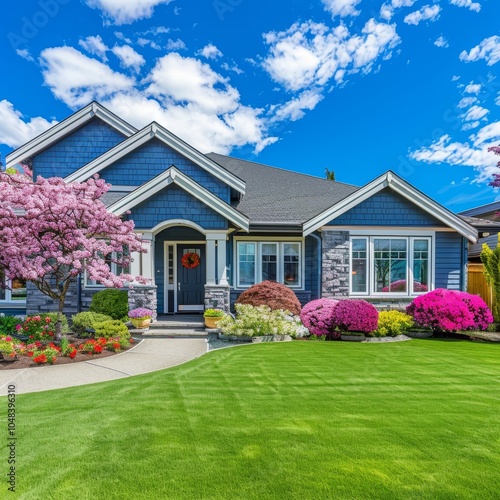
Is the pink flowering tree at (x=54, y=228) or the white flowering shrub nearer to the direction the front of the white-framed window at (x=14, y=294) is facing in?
the pink flowering tree

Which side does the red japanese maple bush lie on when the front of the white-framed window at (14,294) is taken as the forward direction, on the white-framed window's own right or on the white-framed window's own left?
on the white-framed window's own left

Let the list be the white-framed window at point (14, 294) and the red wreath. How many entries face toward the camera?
2

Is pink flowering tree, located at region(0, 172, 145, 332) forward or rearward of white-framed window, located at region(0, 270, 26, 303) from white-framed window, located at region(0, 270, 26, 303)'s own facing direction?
forward

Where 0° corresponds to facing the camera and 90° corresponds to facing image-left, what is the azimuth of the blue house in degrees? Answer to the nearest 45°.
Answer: approximately 0°

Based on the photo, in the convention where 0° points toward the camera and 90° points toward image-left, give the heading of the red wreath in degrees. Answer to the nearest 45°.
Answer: approximately 0°

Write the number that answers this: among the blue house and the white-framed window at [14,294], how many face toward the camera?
2
